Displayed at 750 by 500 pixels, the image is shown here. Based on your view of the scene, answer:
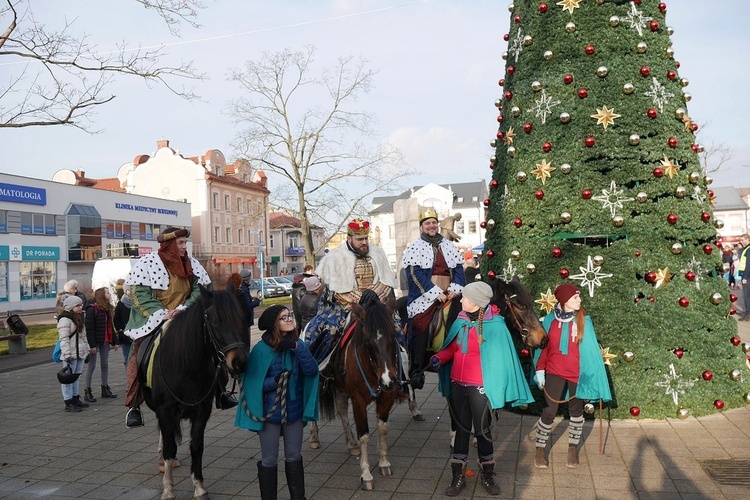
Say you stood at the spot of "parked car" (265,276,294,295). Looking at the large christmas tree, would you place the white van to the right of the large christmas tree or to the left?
right

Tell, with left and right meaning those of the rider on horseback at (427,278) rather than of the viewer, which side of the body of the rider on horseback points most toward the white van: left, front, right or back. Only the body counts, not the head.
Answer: back

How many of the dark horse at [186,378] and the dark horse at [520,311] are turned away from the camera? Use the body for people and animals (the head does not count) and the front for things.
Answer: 0

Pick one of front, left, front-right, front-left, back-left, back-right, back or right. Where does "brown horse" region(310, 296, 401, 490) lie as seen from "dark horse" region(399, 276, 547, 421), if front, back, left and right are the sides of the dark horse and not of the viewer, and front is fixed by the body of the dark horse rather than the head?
back-right

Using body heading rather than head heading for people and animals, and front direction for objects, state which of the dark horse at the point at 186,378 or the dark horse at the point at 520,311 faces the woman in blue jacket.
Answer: the dark horse at the point at 186,378

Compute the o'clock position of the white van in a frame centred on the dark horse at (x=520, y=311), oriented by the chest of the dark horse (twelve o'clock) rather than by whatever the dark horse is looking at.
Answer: The white van is roughly at 6 o'clock from the dark horse.

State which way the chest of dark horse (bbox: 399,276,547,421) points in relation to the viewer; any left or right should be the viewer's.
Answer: facing the viewer and to the right of the viewer

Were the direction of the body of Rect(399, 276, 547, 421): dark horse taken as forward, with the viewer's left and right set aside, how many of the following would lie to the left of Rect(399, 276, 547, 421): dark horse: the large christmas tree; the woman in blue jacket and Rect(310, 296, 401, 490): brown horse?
1

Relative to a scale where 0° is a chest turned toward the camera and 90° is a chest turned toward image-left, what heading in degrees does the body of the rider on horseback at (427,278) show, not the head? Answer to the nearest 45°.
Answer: approximately 315°
